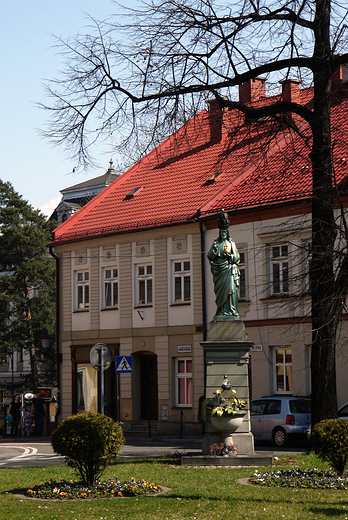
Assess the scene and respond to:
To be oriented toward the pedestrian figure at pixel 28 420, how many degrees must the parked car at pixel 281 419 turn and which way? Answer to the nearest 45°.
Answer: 0° — it already faces it

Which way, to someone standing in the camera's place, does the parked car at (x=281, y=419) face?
facing away from the viewer and to the left of the viewer

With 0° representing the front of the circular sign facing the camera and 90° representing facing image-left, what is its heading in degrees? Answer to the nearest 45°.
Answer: approximately 180°

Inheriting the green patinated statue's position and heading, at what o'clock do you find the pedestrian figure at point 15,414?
The pedestrian figure is roughly at 5 o'clock from the green patinated statue.

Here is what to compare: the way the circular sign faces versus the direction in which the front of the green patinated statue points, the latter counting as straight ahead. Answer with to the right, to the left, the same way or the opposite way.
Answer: the opposite way

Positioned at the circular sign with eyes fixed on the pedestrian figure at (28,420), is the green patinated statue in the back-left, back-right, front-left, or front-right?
back-right

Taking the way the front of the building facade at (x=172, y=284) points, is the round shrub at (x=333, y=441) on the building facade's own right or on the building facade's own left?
on the building facade's own left

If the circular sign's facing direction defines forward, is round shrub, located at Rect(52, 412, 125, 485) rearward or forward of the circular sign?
rearward

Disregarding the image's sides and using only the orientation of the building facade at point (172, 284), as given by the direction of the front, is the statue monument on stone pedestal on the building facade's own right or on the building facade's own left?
on the building facade's own left

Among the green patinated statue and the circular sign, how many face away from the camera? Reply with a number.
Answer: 1

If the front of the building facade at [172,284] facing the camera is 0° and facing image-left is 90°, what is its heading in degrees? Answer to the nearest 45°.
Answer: approximately 45°
